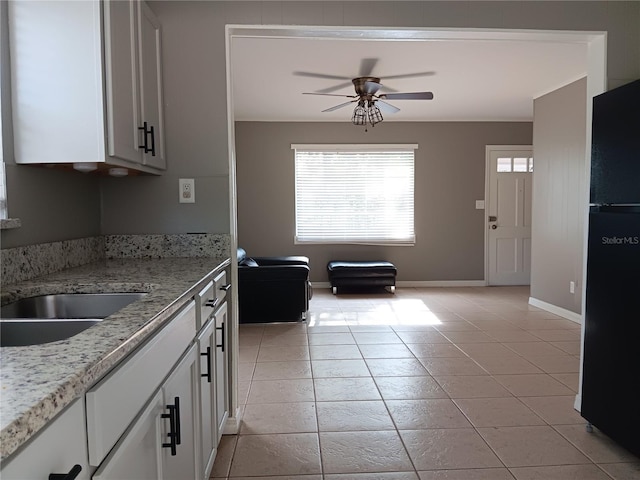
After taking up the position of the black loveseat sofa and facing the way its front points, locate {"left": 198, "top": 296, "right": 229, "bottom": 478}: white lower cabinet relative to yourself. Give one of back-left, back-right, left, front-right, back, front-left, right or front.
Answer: right

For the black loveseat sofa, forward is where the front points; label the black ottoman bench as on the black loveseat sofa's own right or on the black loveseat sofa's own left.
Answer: on the black loveseat sofa's own left

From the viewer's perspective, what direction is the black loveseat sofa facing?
to the viewer's right

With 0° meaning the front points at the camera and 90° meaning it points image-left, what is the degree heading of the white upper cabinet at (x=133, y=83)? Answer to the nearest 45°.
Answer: approximately 315°

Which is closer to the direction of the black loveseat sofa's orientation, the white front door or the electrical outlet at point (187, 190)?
the white front door

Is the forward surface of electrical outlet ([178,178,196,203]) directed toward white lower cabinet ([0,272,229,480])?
yes

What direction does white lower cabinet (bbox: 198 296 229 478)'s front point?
to the viewer's right

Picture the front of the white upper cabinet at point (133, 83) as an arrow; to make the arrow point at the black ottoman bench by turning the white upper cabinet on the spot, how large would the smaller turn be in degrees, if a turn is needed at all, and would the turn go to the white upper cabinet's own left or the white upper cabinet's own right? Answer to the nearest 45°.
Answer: approximately 90° to the white upper cabinet's own left
